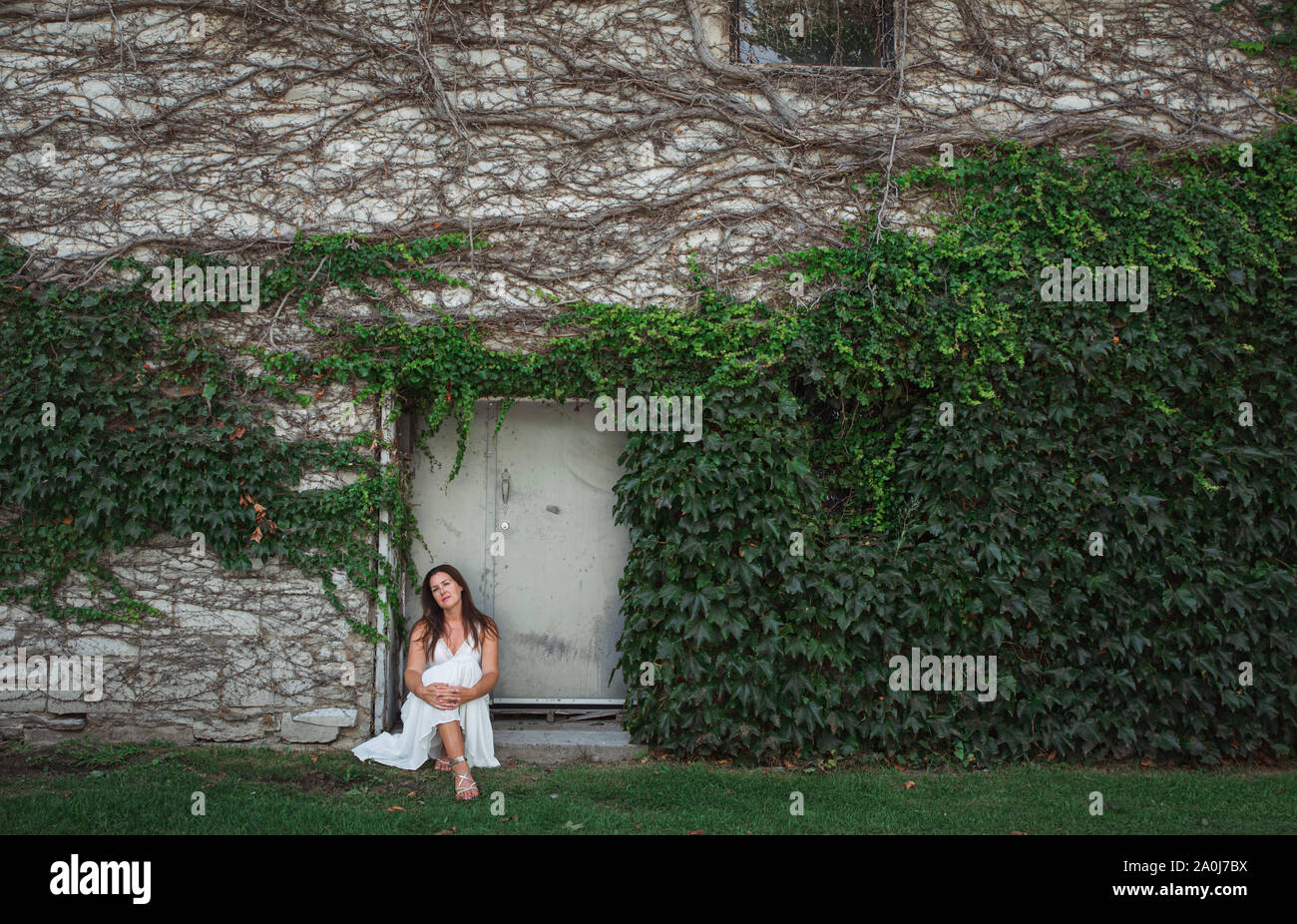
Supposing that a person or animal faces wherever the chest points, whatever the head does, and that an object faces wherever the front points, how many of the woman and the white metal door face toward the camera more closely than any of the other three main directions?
2

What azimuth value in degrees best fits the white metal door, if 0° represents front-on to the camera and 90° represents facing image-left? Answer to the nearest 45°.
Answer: approximately 0°
